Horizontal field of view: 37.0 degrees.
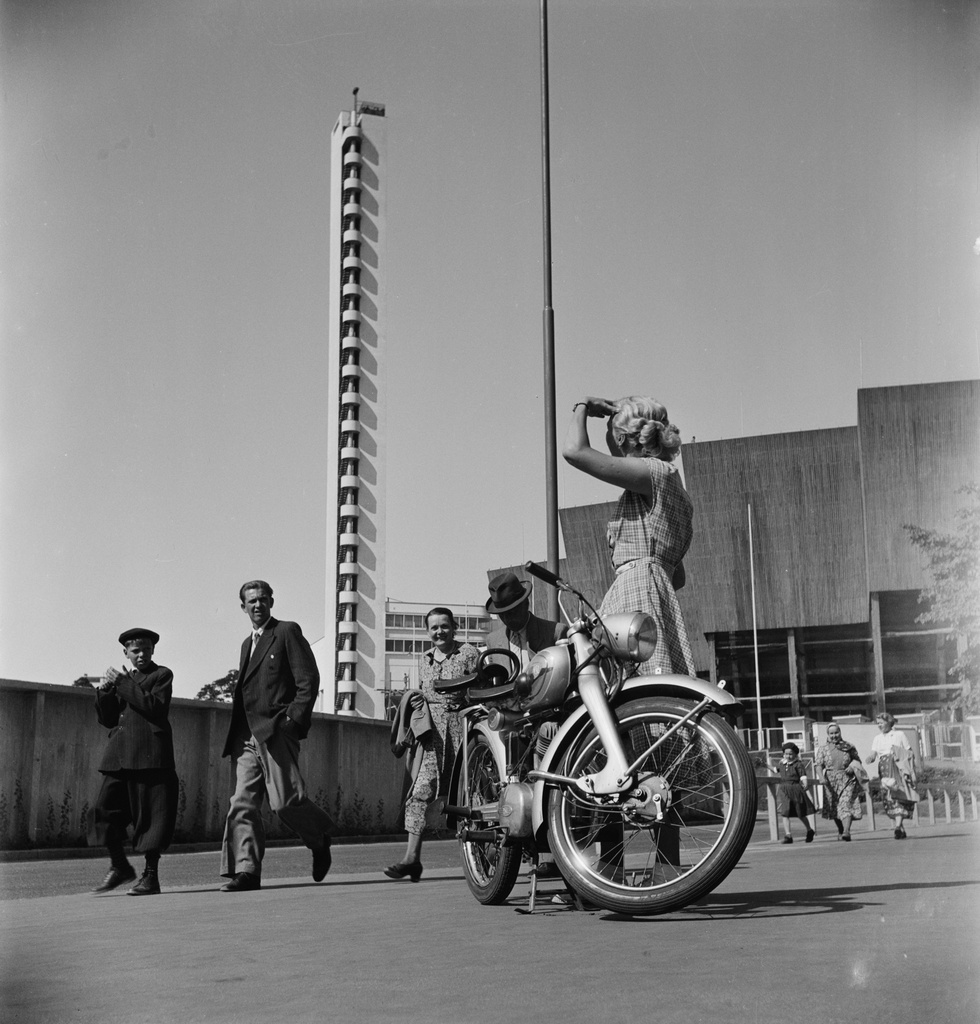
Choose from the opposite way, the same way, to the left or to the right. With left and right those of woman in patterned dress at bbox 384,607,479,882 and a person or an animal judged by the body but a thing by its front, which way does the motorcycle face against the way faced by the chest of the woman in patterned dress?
to the left

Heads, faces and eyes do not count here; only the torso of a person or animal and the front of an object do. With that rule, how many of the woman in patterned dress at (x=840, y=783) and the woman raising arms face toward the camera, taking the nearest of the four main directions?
1

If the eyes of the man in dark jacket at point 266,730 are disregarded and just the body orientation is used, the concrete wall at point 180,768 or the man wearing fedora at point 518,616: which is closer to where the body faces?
the man wearing fedora

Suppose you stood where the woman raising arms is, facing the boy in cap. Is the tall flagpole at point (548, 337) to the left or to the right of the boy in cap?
right

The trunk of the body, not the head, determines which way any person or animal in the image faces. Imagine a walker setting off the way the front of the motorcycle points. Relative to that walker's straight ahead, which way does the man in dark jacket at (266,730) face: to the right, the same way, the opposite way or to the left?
to the right

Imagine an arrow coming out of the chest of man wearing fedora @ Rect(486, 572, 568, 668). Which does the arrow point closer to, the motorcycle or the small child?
the motorcycle

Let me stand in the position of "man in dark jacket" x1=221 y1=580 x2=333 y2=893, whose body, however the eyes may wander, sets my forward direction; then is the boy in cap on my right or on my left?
on my right

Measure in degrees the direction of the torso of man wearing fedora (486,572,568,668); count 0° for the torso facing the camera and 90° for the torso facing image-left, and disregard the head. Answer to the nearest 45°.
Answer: approximately 45°

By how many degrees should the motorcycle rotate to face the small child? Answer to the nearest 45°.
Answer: approximately 135° to its left

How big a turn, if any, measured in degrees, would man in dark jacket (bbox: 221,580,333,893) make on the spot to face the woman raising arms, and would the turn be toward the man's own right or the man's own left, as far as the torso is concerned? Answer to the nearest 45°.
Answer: approximately 90° to the man's own left

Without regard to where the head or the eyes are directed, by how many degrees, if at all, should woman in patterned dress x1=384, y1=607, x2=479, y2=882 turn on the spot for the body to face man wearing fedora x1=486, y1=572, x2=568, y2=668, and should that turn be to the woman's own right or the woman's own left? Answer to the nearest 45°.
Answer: approximately 135° to the woman's own left
